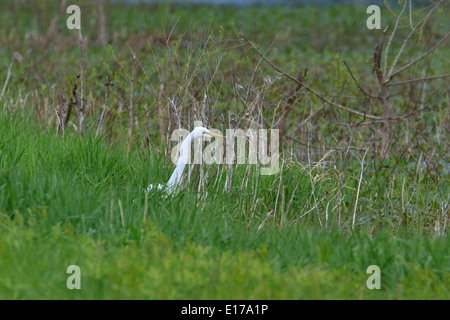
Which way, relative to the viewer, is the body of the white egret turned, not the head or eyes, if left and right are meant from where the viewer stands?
facing to the right of the viewer
